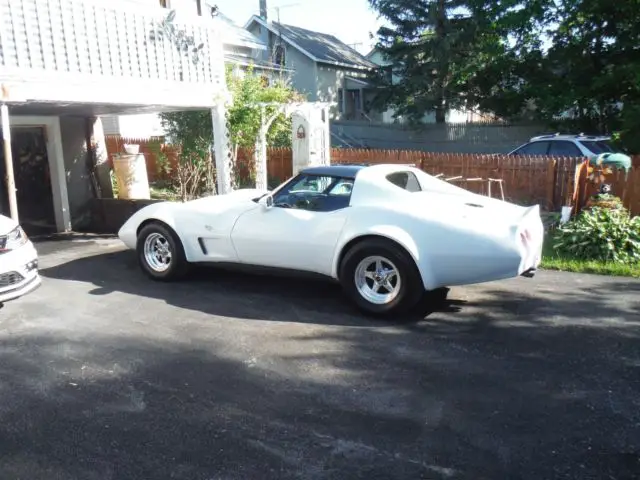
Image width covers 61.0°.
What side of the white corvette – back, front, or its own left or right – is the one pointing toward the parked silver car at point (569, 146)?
right

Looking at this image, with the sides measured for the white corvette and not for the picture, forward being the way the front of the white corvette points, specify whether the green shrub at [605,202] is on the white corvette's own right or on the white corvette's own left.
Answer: on the white corvette's own right

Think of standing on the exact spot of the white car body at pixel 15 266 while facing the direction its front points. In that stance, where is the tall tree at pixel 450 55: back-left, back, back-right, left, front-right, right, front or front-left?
left

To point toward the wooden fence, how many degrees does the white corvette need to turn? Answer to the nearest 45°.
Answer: approximately 90° to its right

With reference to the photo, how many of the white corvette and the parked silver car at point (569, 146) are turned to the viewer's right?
0

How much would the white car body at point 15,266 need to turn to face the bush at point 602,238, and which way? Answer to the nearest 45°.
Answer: approximately 45° to its left

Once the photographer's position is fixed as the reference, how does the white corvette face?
facing away from the viewer and to the left of the viewer

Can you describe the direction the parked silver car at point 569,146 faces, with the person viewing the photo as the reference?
facing away from the viewer and to the left of the viewer
